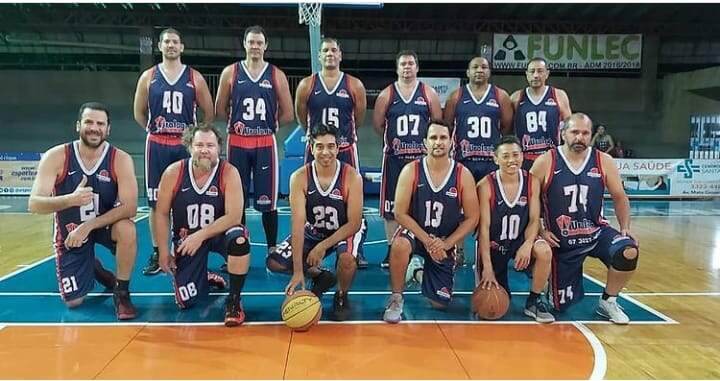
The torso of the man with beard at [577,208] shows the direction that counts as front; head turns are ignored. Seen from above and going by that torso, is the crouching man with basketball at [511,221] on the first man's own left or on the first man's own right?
on the first man's own right

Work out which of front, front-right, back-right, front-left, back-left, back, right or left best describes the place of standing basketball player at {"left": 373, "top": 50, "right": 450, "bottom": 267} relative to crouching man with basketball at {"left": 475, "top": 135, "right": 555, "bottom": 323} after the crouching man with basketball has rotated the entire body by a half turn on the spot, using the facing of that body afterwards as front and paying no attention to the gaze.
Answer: front-left

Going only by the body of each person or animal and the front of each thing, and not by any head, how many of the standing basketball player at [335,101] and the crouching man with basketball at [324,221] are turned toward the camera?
2

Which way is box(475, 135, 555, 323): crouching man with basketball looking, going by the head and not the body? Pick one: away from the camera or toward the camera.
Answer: toward the camera

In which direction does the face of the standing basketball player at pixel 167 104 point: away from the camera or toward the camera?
toward the camera

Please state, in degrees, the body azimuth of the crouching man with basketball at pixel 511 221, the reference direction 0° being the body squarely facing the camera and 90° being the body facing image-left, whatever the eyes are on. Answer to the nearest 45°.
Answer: approximately 0°

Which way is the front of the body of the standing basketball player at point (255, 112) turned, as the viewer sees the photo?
toward the camera

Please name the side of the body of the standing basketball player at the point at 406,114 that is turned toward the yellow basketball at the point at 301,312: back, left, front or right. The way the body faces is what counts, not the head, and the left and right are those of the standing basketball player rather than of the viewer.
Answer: front

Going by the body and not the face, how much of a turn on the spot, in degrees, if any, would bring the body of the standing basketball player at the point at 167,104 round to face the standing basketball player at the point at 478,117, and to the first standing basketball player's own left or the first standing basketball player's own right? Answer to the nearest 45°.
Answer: approximately 90° to the first standing basketball player's own left

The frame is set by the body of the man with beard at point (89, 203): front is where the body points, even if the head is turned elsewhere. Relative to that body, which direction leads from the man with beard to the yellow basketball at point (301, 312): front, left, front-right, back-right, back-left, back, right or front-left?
front-left

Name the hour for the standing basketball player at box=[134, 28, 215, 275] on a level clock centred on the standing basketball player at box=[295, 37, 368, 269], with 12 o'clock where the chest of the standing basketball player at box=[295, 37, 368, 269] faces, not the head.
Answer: the standing basketball player at box=[134, 28, 215, 275] is roughly at 3 o'clock from the standing basketball player at box=[295, 37, 368, 269].

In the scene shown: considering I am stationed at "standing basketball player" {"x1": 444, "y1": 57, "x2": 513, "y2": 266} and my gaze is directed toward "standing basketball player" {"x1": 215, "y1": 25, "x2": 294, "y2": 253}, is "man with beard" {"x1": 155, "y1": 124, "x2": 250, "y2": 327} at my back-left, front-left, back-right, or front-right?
front-left

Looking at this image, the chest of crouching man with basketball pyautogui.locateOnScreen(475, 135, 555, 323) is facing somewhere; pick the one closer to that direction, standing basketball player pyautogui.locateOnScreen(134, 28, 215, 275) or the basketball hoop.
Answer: the standing basketball player

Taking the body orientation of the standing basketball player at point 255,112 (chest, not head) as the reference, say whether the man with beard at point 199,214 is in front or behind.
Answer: in front
